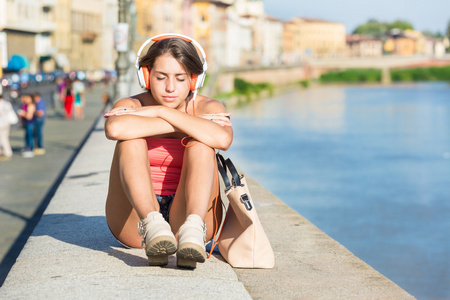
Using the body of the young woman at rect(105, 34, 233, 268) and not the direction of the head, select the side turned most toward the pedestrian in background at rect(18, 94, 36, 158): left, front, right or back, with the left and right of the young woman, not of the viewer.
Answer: back

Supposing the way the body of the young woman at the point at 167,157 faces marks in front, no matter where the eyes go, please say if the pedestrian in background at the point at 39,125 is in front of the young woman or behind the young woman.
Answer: behind

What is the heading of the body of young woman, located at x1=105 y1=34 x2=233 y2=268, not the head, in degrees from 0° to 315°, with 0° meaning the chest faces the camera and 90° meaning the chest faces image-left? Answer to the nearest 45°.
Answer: approximately 0°

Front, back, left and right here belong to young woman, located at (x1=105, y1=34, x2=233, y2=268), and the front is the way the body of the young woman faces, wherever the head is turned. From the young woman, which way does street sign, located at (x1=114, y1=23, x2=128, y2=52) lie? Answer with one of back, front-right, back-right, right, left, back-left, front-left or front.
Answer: back

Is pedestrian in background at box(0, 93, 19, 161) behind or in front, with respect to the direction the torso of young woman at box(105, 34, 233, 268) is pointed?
behind

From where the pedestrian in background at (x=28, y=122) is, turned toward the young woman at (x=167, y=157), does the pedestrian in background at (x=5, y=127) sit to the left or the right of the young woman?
right
